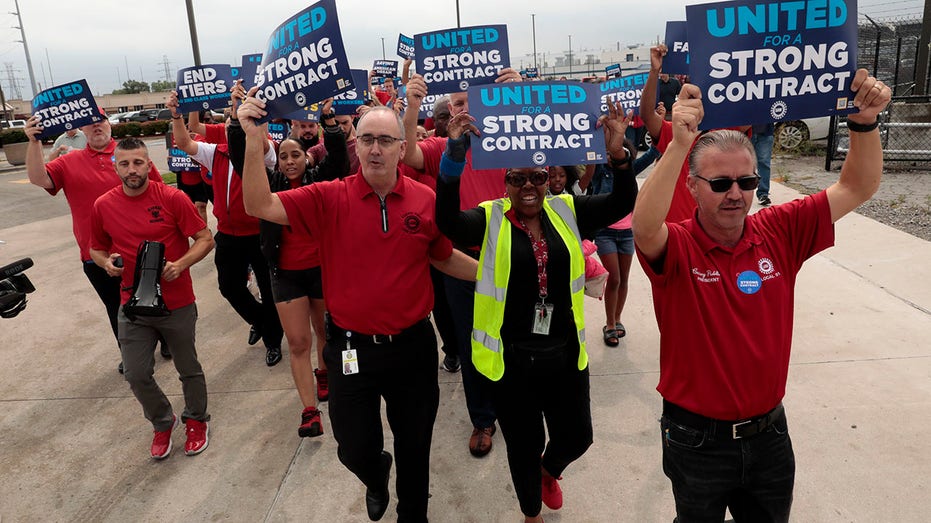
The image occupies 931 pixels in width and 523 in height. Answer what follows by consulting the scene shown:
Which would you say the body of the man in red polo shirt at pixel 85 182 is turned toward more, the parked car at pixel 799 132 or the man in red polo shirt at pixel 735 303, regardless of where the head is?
the man in red polo shirt

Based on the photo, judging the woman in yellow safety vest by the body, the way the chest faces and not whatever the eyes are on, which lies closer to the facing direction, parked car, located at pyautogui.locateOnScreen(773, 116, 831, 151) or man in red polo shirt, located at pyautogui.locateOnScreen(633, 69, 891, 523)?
the man in red polo shirt

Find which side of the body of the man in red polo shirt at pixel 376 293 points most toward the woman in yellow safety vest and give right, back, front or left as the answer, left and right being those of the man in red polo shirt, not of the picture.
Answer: left

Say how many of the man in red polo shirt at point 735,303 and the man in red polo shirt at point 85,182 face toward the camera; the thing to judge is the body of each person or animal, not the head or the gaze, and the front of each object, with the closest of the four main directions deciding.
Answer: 2

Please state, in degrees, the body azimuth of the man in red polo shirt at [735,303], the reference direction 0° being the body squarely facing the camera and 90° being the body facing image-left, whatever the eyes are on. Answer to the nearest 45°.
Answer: approximately 0°

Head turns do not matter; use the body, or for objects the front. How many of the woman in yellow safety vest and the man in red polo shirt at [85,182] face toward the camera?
2

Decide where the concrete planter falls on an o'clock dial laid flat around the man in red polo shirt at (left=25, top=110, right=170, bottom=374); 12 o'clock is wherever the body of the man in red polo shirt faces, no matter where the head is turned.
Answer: The concrete planter is roughly at 6 o'clock from the man in red polo shirt.

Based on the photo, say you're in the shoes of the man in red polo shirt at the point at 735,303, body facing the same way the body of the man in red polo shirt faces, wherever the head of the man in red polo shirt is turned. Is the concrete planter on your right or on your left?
on your right

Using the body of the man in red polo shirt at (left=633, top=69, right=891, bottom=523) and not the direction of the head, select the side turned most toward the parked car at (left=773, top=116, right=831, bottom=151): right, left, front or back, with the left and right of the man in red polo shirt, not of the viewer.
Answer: back

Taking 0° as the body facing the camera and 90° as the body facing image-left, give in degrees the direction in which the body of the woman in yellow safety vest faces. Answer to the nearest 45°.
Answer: approximately 0°

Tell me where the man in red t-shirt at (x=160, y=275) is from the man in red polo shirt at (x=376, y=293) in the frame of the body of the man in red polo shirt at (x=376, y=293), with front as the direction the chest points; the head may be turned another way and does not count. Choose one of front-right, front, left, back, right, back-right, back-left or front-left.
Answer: back-right
